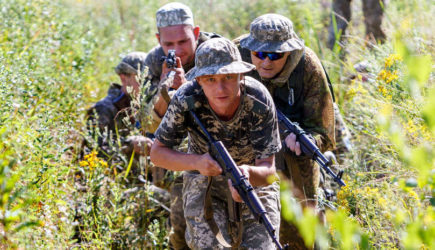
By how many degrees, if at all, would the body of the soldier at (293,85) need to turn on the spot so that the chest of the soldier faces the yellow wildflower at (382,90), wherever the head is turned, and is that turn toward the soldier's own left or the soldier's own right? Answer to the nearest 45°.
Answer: approximately 135° to the soldier's own left

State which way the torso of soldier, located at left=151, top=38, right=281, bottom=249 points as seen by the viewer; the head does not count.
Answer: toward the camera

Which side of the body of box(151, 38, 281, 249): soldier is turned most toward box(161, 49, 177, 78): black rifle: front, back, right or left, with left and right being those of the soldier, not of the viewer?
back

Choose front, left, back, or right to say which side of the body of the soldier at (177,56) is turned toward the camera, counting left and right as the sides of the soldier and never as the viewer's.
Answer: front

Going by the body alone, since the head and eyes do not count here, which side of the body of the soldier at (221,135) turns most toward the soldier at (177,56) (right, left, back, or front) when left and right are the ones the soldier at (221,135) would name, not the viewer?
back

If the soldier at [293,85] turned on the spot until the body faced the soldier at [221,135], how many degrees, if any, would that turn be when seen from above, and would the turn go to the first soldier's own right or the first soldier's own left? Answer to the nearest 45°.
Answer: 0° — they already face them

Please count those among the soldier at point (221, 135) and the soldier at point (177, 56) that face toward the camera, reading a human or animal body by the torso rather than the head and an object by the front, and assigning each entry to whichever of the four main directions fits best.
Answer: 2

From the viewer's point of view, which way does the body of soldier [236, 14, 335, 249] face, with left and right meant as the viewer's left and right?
facing the viewer and to the left of the viewer

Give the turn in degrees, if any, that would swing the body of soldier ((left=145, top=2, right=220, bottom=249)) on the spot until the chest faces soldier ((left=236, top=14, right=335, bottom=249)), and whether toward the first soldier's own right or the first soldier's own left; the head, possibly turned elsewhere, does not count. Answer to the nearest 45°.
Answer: approximately 45° to the first soldier's own left

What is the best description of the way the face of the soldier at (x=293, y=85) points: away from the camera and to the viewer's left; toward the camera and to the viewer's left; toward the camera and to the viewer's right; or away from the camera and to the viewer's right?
toward the camera and to the viewer's left

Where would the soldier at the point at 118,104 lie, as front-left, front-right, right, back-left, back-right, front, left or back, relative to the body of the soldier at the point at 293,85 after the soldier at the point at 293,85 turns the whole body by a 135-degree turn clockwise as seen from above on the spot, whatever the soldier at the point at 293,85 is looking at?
front-left

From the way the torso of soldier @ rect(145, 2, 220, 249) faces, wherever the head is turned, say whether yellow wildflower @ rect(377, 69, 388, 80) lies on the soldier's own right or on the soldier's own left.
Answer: on the soldier's own left
